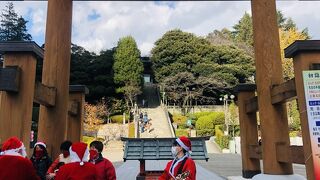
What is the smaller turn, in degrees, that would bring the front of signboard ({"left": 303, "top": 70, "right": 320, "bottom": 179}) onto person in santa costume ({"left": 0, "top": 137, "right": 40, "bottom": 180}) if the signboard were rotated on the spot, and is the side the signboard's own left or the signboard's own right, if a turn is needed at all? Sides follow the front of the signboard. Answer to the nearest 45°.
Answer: approximately 45° to the signboard's own right

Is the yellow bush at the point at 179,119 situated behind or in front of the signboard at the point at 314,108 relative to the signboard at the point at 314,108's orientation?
behind

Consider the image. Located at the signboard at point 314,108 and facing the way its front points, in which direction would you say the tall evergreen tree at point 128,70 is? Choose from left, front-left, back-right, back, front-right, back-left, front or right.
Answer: back-right
